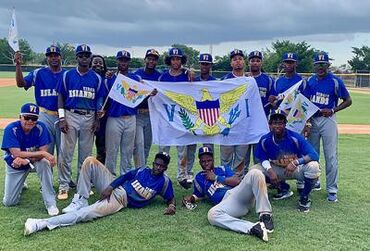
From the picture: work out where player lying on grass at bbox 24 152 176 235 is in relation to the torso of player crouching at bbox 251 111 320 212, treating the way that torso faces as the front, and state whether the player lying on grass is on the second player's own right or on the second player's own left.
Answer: on the second player's own right

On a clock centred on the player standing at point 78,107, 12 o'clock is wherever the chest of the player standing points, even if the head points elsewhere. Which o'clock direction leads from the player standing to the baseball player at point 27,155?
The baseball player is roughly at 2 o'clock from the player standing.

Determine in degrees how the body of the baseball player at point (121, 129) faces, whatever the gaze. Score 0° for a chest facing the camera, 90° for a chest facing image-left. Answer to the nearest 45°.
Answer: approximately 0°

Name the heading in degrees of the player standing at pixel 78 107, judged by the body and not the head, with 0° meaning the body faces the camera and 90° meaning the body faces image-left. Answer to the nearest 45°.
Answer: approximately 0°

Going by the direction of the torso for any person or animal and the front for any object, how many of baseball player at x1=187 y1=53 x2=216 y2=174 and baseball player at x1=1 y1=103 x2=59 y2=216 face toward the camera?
2

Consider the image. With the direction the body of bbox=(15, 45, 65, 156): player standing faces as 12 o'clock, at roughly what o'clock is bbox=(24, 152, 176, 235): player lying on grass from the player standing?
The player lying on grass is roughly at 11 o'clock from the player standing.

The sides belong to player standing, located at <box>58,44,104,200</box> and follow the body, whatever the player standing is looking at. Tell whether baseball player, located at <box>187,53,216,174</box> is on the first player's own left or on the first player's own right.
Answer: on the first player's own left

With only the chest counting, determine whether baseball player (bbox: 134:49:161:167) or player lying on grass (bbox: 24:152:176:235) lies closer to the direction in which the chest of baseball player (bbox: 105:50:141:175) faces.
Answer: the player lying on grass
